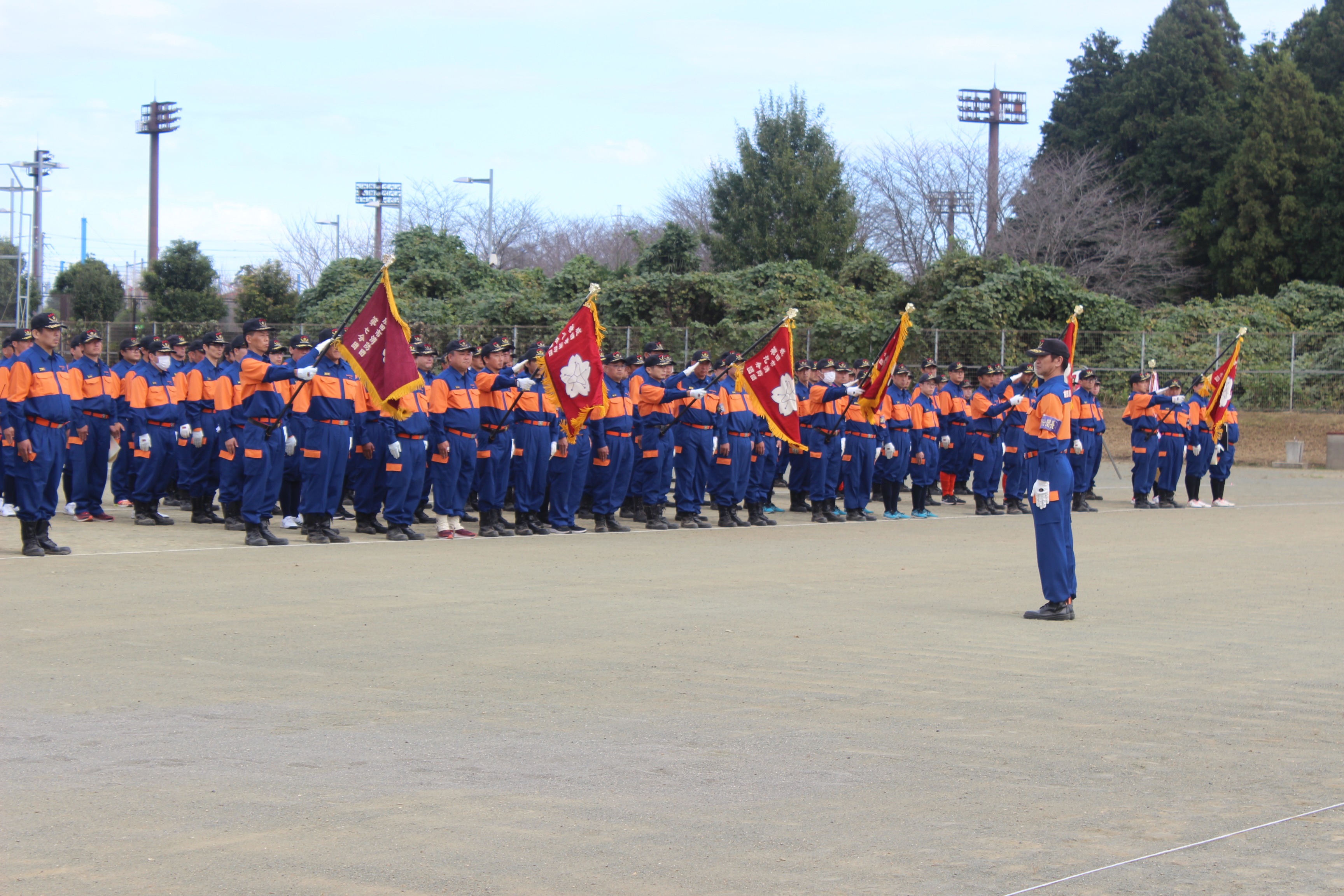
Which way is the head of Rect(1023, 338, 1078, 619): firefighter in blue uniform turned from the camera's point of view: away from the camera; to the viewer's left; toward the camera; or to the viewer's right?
to the viewer's left

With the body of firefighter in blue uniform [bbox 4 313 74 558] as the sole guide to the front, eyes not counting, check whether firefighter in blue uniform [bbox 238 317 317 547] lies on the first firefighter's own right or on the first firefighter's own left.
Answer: on the first firefighter's own left

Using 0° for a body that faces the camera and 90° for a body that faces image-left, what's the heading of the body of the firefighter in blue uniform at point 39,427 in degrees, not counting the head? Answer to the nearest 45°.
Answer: approximately 315°

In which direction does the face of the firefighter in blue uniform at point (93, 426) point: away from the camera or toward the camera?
toward the camera

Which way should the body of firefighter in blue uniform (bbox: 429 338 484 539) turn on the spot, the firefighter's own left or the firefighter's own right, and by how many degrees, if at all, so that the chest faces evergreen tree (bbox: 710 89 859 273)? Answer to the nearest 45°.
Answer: approximately 135° to the firefighter's own left

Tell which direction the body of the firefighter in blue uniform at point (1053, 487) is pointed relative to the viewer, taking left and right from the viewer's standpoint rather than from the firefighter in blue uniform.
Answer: facing to the left of the viewer

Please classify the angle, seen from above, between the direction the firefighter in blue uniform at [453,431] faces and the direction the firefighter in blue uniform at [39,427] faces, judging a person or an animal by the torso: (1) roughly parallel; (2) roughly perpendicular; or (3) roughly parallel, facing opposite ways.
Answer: roughly parallel

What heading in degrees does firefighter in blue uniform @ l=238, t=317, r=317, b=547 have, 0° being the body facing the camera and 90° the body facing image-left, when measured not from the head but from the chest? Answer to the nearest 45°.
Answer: approximately 315°

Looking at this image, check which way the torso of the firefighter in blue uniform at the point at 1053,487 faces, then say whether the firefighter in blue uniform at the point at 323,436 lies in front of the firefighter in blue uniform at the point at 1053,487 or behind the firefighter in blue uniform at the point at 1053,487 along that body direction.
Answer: in front

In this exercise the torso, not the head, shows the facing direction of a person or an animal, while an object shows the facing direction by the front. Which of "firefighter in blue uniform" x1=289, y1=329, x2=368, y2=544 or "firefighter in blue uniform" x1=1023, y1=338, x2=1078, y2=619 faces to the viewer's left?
"firefighter in blue uniform" x1=1023, y1=338, x2=1078, y2=619

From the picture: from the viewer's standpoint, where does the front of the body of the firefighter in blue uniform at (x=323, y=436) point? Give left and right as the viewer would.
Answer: facing the viewer and to the right of the viewer
